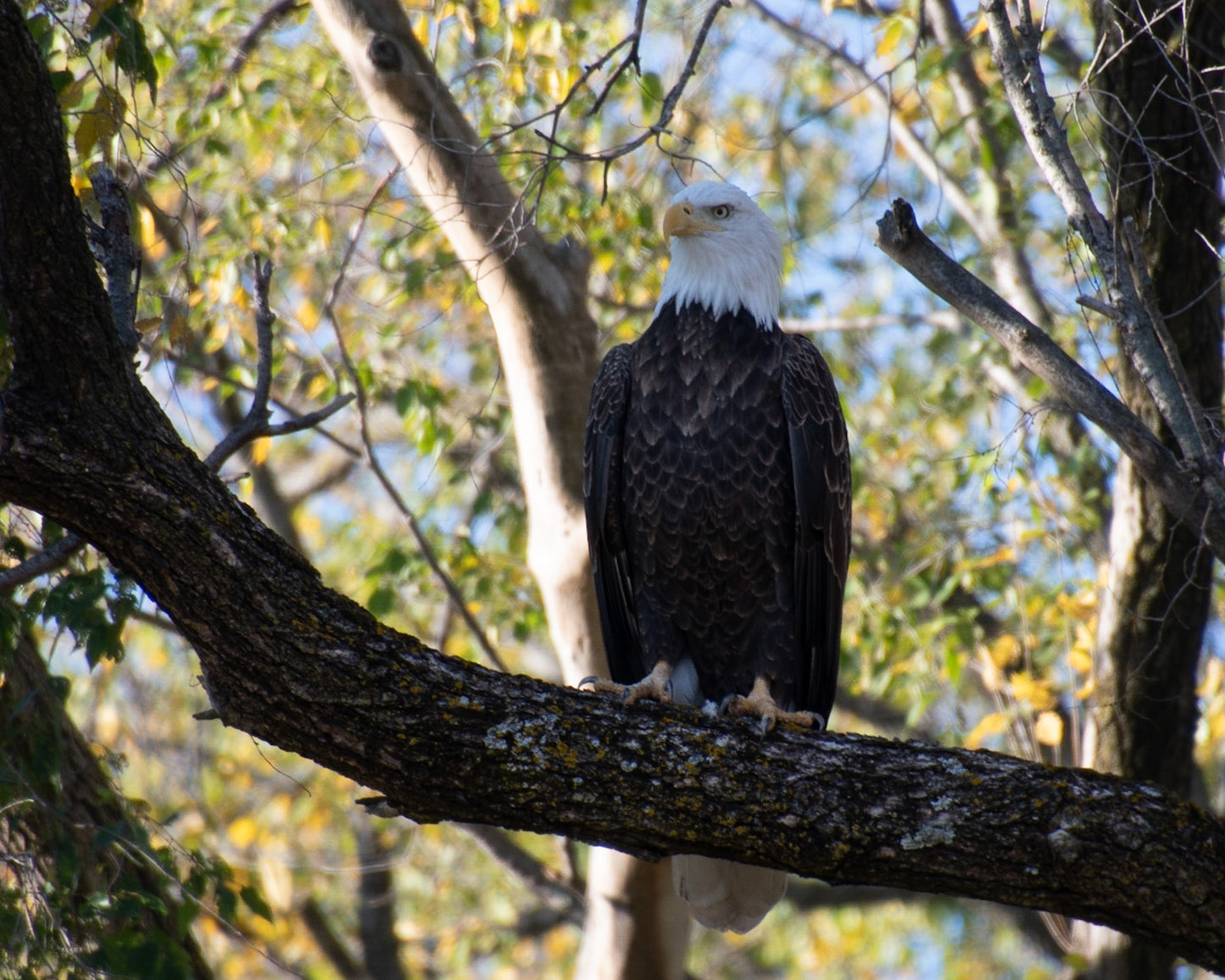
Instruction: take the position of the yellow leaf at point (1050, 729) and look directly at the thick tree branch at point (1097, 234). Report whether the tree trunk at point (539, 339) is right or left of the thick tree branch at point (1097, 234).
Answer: right

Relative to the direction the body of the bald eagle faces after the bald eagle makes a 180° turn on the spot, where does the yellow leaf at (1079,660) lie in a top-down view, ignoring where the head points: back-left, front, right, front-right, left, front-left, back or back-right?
front-right

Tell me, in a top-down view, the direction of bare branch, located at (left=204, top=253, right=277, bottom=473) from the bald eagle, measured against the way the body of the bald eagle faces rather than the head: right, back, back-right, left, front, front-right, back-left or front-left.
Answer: front-right

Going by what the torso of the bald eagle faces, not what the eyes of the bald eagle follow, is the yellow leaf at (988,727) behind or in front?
behind

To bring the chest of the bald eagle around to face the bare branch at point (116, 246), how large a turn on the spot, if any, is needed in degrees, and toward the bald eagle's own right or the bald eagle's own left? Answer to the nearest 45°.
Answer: approximately 45° to the bald eagle's own right

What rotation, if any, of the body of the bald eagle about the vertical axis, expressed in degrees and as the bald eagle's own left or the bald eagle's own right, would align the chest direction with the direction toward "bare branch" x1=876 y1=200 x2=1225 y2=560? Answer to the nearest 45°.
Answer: approximately 45° to the bald eagle's own left

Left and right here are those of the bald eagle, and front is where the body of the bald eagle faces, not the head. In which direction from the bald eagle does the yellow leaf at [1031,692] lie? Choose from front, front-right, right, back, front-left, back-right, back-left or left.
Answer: back-left

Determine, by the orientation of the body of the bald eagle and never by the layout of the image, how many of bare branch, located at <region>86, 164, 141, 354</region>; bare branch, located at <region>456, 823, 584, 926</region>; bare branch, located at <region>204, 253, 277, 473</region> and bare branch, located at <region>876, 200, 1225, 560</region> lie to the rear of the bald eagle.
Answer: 1

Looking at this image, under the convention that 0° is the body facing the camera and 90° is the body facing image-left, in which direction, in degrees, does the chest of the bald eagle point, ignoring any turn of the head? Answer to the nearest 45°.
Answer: approximately 0°

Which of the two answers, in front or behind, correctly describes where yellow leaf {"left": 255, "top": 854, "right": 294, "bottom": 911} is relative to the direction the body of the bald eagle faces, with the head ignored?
behind

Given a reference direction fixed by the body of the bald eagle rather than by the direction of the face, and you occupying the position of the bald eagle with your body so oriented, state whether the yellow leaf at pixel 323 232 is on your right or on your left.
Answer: on your right
